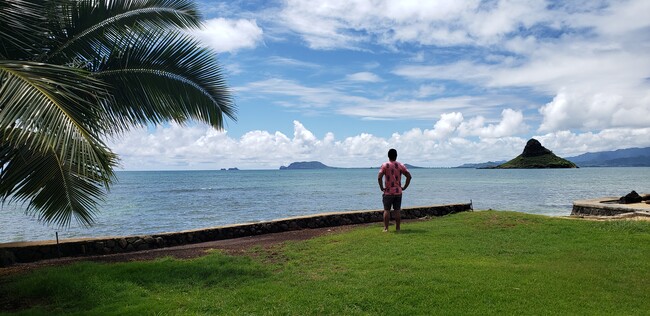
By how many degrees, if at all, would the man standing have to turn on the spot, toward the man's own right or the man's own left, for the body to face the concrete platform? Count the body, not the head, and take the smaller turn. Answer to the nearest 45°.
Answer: approximately 45° to the man's own right

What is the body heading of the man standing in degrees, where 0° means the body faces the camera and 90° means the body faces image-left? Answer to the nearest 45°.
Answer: approximately 180°

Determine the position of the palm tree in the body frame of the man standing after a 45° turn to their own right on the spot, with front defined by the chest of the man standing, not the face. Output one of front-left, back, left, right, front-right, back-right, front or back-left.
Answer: back

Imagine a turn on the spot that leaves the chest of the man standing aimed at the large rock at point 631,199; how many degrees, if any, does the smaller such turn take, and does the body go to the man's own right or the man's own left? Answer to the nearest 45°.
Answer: approximately 45° to the man's own right
